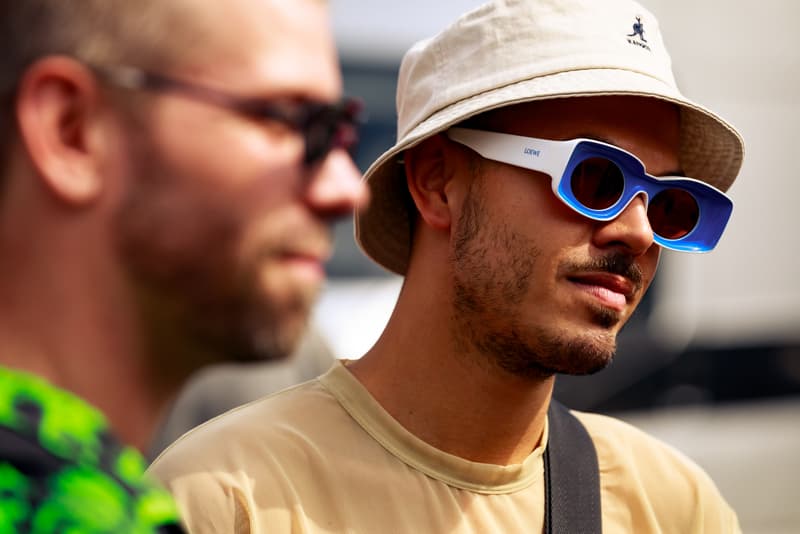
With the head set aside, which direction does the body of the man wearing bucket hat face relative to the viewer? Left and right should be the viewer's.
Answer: facing the viewer and to the right of the viewer

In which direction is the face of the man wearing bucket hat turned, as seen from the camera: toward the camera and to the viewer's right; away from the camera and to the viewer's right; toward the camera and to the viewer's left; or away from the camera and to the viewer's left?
toward the camera and to the viewer's right

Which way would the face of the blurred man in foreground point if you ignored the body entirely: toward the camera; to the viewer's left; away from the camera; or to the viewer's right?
to the viewer's right

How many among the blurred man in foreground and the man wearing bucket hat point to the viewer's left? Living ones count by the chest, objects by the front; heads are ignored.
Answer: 0

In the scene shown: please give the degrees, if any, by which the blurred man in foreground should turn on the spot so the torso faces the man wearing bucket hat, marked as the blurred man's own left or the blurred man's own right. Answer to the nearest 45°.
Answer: approximately 45° to the blurred man's own left

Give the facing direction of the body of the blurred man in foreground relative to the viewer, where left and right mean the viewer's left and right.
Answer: facing to the right of the viewer

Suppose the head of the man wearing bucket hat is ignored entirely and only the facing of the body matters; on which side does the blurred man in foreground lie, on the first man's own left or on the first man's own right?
on the first man's own right
